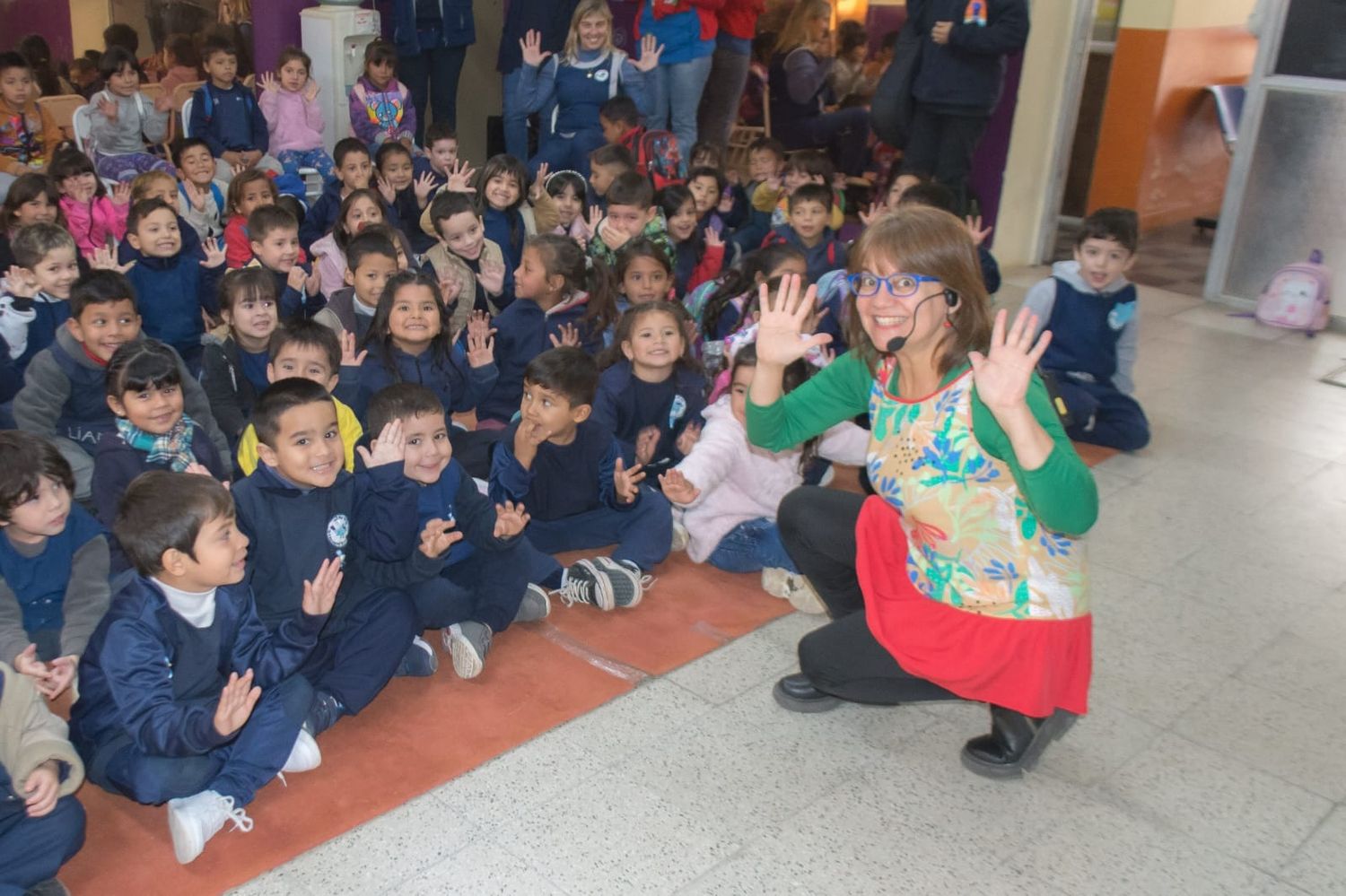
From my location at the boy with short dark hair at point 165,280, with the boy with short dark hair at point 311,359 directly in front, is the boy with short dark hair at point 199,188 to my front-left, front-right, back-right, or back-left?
back-left

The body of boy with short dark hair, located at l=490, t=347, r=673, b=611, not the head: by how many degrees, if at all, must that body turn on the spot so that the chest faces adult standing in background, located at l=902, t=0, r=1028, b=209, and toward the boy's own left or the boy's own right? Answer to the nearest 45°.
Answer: approximately 135° to the boy's own left

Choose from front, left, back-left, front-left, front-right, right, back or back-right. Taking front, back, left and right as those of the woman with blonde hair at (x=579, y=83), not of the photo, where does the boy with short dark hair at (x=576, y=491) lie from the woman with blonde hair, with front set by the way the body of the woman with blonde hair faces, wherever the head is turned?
front

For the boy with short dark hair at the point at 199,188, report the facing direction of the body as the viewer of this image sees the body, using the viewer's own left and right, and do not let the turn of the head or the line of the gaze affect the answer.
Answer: facing the viewer

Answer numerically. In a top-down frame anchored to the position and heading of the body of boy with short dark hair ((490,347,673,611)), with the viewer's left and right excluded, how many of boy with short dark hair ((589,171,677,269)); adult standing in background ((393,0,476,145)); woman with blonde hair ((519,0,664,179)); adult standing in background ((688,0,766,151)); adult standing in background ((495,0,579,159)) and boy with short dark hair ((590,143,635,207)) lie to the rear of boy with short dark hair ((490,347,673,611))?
6

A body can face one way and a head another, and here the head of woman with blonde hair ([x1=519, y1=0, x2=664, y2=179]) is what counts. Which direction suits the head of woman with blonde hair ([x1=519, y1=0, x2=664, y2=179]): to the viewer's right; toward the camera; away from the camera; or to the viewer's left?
toward the camera

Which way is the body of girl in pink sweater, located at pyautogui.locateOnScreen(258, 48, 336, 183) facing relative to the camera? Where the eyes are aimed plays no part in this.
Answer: toward the camera

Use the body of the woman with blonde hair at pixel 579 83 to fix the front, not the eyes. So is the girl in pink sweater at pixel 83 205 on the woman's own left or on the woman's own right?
on the woman's own right

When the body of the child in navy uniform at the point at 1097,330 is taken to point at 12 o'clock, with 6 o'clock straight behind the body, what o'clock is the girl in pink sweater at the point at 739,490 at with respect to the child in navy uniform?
The girl in pink sweater is roughly at 1 o'clock from the child in navy uniform.

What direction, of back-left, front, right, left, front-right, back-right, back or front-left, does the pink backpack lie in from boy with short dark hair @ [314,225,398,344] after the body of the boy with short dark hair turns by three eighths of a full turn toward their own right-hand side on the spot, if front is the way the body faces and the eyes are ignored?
back

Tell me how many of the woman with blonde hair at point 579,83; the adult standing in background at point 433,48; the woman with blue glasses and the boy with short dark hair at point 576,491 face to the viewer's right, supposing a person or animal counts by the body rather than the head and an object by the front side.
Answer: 0

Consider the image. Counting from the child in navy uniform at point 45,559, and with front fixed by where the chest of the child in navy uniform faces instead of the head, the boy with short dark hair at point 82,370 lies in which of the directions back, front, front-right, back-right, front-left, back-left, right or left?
back-left

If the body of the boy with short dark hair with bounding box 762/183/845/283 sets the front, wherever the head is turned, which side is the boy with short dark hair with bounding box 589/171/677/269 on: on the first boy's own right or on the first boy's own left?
on the first boy's own right

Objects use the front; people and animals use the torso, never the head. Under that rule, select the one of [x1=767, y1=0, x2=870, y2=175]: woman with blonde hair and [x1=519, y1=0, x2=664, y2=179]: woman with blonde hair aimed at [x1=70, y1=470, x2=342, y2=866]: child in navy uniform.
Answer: [x1=519, y1=0, x2=664, y2=179]: woman with blonde hair

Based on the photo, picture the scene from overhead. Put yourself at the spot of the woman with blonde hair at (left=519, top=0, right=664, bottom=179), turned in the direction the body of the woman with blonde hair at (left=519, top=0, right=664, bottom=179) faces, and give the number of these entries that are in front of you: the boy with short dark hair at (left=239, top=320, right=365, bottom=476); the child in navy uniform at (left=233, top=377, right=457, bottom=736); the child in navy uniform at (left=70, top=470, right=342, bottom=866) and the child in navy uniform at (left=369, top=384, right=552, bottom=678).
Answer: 4

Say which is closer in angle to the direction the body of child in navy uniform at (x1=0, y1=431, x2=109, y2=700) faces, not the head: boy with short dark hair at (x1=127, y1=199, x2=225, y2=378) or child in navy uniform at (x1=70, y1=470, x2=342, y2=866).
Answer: the child in navy uniform

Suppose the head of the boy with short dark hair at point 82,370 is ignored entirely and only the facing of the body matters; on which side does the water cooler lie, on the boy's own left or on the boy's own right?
on the boy's own left

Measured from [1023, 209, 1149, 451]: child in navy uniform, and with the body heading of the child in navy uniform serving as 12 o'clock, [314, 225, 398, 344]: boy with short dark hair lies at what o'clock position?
The boy with short dark hair is roughly at 2 o'clock from the child in navy uniform.
